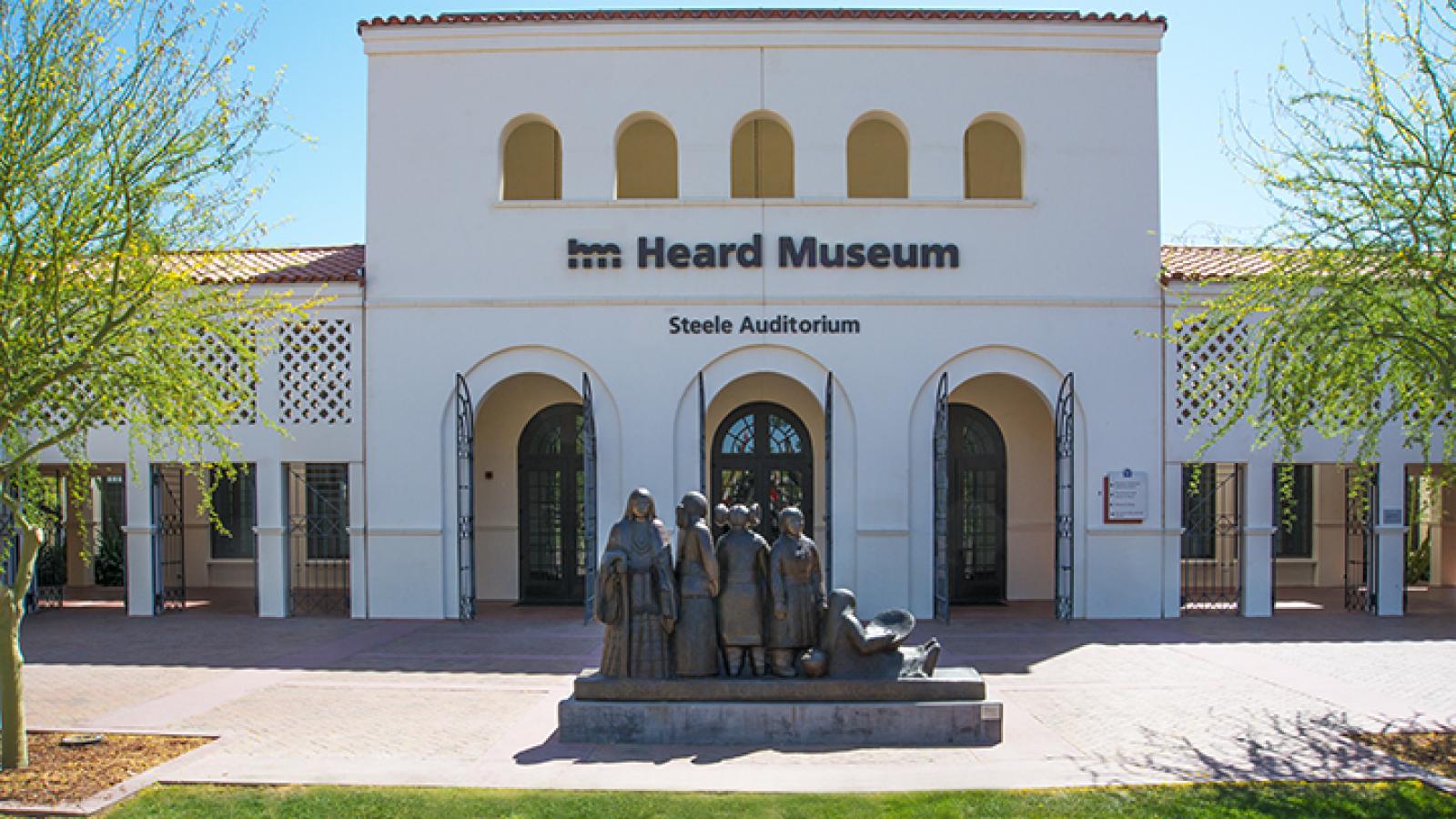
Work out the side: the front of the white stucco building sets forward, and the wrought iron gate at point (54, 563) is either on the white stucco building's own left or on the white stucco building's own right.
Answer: on the white stucco building's own right

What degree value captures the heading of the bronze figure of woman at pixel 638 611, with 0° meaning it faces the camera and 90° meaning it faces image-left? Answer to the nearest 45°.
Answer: approximately 0°

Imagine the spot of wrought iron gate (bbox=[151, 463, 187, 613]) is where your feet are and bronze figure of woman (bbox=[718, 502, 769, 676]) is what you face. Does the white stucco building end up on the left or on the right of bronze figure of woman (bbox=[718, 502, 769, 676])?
left

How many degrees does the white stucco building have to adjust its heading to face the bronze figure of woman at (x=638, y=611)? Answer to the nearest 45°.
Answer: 0° — it already faces it
